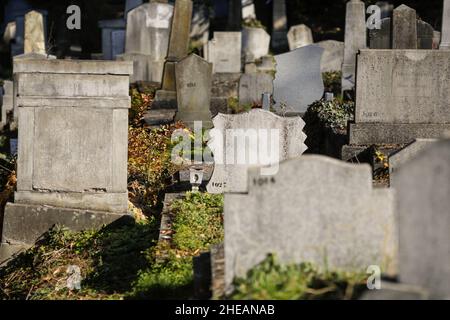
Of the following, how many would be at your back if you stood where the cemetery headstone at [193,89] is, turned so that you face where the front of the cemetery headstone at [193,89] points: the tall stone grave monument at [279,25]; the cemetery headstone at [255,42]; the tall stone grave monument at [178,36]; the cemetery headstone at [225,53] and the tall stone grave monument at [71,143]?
4

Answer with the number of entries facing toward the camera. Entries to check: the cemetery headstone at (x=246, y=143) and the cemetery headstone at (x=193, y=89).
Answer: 2

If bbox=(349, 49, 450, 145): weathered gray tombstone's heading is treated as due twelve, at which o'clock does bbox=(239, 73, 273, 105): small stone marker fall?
The small stone marker is roughly at 5 o'clock from the weathered gray tombstone.

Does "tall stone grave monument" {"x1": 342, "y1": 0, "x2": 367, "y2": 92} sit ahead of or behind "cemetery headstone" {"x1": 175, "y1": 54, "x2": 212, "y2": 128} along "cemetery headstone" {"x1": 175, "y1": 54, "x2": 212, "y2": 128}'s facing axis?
behind

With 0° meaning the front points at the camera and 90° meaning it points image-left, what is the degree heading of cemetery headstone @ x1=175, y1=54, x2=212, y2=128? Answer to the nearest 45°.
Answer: approximately 0°

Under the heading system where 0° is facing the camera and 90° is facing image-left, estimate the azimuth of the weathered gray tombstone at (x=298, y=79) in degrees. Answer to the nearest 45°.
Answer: approximately 0°

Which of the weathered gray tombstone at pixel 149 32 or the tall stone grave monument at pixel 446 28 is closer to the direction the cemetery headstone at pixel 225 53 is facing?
the tall stone grave monument

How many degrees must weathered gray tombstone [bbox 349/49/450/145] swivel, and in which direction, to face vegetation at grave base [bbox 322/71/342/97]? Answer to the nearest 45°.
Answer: approximately 180°

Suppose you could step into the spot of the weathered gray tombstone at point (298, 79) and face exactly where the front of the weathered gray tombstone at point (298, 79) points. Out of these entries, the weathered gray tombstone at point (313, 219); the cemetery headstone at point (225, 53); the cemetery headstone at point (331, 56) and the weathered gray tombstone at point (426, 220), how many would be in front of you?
2
